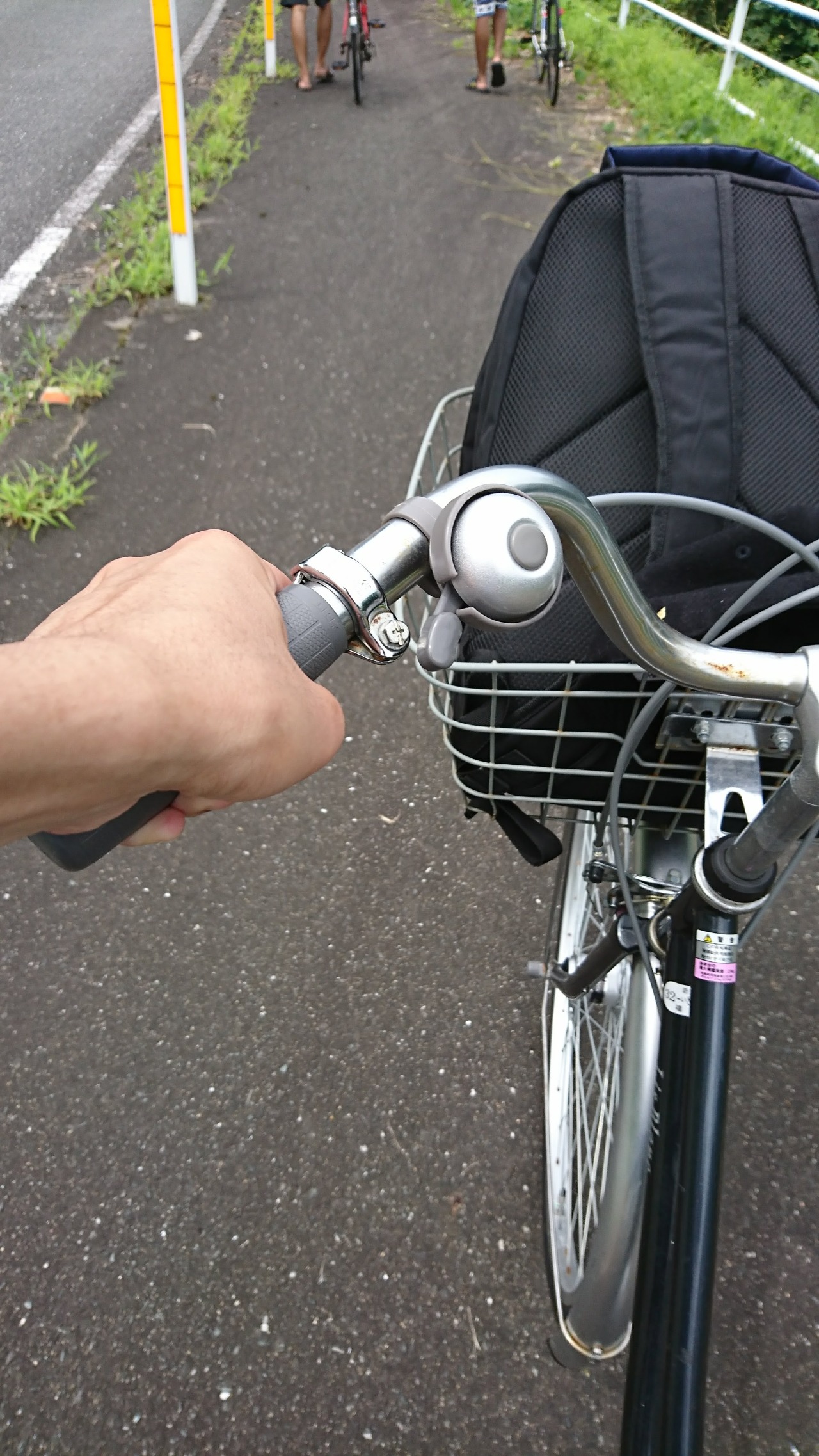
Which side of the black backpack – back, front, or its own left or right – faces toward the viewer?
back

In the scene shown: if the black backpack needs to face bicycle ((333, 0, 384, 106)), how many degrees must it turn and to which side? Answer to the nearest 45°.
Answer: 0° — it already faces it

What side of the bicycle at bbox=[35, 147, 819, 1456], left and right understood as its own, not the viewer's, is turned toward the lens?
back

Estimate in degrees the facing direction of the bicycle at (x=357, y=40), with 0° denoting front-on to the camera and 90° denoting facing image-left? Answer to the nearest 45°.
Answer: approximately 180°

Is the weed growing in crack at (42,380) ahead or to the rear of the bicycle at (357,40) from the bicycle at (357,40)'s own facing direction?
to the rear

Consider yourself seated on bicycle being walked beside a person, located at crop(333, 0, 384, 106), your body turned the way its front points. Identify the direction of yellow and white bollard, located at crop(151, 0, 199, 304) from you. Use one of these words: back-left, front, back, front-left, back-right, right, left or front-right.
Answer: back

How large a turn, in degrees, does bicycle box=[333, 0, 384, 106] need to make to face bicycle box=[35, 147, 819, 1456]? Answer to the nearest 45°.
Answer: approximately 180°

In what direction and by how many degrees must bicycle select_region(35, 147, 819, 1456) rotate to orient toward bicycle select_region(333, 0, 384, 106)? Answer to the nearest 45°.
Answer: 0° — it already faces it
